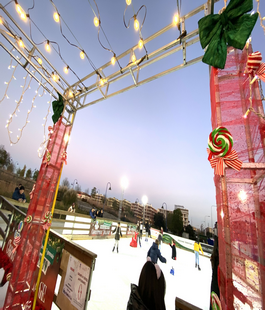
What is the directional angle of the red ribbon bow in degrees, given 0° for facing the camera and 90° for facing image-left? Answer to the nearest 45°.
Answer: approximately 0°
